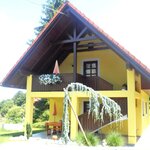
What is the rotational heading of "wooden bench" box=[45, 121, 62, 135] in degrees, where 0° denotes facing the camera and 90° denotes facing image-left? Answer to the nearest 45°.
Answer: approximately 0°
